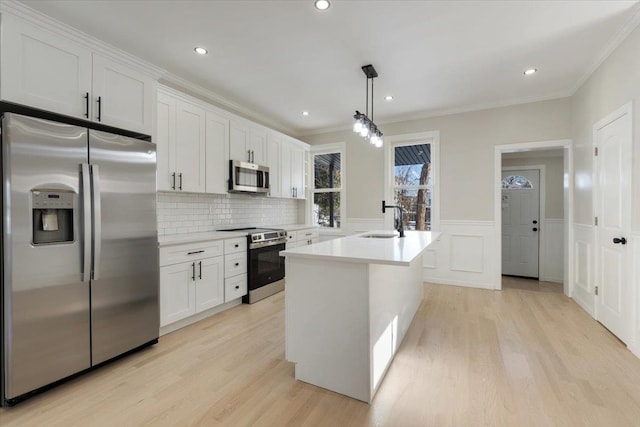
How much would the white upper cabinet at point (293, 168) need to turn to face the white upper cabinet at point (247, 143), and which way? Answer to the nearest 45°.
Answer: approximately 90° to its right

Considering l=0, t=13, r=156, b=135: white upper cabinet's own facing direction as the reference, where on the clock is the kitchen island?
The kitchen island is roughly at 12 o'clock from the white upper cabinet.

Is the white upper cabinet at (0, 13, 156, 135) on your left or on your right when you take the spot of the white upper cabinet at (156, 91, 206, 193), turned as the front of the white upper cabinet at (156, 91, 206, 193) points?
on your right

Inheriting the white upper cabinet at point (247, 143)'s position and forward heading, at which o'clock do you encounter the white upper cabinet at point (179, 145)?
the white upper cabinet at point (179, 145) is roughly at 3 o'clock from the white upper cabinet at point (247, 143).

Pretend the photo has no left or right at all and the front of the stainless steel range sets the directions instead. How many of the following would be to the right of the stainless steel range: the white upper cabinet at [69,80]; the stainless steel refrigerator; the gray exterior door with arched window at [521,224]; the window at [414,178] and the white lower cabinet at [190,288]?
3

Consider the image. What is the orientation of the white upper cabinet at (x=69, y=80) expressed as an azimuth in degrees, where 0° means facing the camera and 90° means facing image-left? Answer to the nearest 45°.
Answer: approximately 315°

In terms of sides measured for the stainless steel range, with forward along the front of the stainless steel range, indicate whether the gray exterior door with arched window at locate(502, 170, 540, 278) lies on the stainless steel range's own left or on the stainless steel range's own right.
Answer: on the stainless steel range's own left
